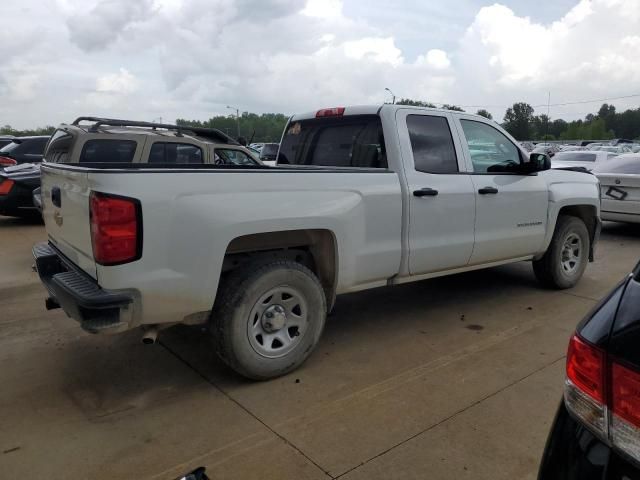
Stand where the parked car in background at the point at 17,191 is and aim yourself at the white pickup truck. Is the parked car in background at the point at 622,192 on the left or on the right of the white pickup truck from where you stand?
left

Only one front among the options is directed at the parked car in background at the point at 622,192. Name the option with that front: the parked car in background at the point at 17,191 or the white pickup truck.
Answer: the white pickup truck

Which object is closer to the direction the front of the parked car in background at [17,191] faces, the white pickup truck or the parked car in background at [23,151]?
the parked car in background

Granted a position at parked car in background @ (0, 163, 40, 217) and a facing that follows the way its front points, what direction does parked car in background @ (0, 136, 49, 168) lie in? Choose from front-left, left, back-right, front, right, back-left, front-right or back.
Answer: front-right

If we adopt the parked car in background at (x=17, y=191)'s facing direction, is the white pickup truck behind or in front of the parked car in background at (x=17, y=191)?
behind

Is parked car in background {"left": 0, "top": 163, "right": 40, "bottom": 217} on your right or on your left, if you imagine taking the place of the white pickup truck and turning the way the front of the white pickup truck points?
on your left

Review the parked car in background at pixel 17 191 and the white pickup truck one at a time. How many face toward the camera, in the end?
0

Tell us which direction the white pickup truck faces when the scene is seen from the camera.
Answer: facing away from the viewer and to the right of the viewer

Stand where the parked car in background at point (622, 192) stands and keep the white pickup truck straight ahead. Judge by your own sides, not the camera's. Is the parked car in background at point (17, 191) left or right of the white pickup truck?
right

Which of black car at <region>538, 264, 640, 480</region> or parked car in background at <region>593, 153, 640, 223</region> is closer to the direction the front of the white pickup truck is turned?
the parked car in background

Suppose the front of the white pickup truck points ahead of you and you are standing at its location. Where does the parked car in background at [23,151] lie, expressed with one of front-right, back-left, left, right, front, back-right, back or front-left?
left
